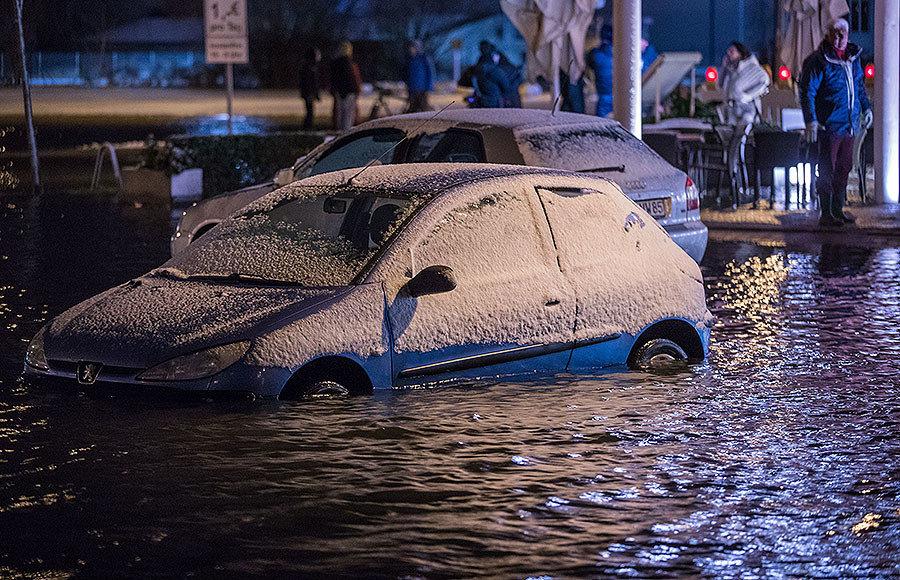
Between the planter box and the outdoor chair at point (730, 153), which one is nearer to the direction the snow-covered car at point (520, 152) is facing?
the planter box

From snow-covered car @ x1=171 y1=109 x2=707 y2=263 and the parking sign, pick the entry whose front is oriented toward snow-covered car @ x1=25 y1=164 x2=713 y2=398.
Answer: the parking sign

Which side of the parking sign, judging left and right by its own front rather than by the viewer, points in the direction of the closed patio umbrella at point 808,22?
left

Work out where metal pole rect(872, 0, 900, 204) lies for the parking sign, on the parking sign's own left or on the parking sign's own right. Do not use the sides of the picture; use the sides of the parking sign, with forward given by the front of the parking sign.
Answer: on the parking sign's own left

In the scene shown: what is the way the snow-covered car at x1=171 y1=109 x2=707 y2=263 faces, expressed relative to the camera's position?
facing away from the viewer and to the left of the viewer

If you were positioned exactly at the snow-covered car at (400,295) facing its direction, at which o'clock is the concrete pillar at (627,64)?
The concrete pillar is roughly at 5 o'clock from the snow-covered car.

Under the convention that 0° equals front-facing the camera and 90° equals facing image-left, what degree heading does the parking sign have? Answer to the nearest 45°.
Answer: approximately 0°

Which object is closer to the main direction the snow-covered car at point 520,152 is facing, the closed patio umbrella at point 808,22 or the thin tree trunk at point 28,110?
the thin tree trunk

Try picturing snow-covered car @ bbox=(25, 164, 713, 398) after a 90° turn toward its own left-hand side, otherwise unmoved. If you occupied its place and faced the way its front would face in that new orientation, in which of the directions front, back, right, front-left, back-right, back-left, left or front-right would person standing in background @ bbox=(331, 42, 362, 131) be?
back-left

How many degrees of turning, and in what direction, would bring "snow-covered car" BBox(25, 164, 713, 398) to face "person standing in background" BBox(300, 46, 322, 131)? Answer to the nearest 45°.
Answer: approximately 135° to its right

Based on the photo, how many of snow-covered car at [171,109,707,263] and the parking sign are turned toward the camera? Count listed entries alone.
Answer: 1
